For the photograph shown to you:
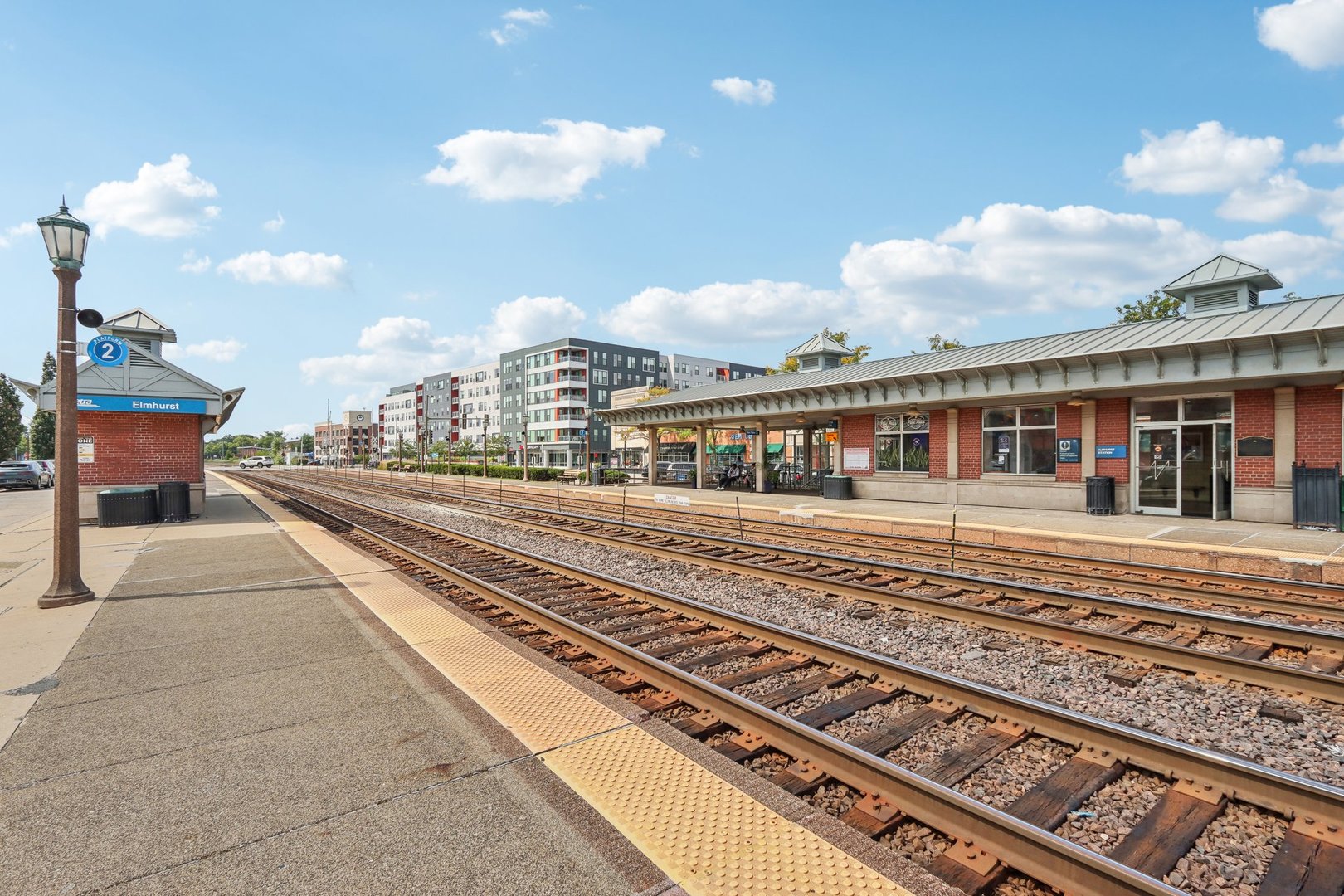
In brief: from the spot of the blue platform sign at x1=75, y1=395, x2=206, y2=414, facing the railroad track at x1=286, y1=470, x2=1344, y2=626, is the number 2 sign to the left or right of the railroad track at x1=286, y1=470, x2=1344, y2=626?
right

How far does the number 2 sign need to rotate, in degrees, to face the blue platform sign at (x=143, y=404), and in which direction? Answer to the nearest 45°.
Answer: approximately 180°

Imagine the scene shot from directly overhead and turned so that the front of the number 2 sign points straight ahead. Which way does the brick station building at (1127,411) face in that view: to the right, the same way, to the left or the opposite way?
to the right

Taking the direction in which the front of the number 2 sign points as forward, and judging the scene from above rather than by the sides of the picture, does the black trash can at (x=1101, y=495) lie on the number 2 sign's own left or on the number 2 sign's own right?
on the number 2 sign's own left

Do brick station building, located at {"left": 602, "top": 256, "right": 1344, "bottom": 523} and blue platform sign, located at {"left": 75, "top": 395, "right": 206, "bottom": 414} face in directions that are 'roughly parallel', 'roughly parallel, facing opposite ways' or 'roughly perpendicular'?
roughly perpendicular

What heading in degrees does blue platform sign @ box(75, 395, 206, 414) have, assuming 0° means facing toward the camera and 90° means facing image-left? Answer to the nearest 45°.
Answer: approximately 0°

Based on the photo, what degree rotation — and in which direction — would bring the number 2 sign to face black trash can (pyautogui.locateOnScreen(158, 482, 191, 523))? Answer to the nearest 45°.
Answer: approximately 180°

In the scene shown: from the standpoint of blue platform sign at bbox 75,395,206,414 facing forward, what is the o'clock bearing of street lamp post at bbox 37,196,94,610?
The street lamp post is roughly at 12 o'clock from the blue platform sign.

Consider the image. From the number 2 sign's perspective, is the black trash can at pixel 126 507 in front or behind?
behind

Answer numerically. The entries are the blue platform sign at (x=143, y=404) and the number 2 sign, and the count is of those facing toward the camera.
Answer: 2

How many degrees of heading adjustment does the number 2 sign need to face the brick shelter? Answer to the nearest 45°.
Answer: approximately 180°

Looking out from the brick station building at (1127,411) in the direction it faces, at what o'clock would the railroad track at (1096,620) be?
The railroad track is roughly at 11 o'clock from the brick station building.
